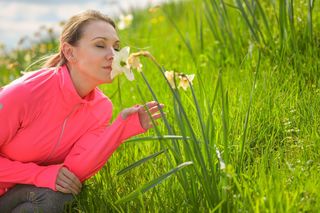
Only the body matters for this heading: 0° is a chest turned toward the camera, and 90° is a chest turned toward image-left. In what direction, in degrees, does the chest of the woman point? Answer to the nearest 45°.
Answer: approximately 315°

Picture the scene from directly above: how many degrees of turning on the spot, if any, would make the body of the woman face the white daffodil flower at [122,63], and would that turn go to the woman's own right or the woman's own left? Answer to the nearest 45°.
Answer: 0° — they already face it
